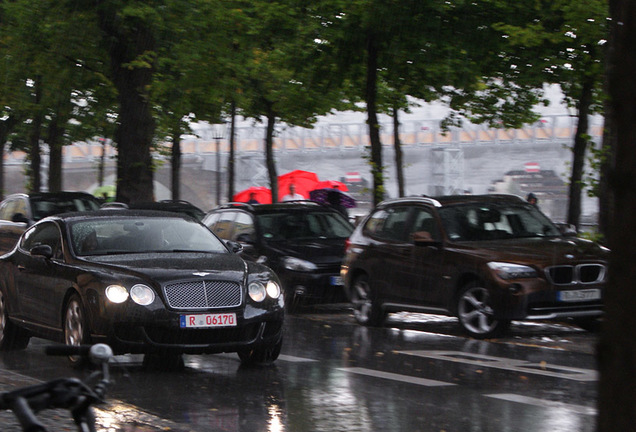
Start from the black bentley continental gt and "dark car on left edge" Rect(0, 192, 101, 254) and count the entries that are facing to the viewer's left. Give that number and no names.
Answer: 0

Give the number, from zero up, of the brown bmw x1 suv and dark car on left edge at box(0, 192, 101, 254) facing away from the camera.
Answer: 0

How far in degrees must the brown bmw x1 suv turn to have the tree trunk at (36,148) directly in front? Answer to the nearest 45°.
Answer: approximately 180°

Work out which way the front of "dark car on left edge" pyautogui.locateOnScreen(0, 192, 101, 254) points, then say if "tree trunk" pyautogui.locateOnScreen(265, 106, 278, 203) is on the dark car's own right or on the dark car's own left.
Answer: on the dark car's own left

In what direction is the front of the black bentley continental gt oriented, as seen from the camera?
facing the viewer and to the right of the viewer

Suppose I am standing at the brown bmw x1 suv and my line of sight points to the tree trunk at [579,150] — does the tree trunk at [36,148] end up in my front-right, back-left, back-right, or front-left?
front-left

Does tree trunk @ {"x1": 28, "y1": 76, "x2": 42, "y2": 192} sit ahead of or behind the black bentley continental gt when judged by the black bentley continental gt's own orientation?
behind

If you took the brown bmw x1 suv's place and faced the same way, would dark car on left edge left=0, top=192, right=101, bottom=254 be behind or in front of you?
behind

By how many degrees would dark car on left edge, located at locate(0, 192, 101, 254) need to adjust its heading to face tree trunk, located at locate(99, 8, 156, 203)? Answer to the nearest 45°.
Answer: approximately 90° to its left

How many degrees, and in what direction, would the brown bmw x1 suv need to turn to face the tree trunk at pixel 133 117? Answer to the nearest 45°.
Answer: approximately 180°

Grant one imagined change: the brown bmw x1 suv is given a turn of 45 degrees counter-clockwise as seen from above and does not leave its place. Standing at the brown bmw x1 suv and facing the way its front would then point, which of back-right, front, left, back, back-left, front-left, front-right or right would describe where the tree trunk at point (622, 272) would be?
right

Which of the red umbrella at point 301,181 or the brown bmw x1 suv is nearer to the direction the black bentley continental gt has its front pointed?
the brown bmw x1 suv

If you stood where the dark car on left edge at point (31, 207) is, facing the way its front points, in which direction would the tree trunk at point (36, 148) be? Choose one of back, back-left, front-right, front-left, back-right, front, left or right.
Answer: back-left

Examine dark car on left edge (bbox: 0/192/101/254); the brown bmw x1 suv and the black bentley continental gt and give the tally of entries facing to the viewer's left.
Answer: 0
